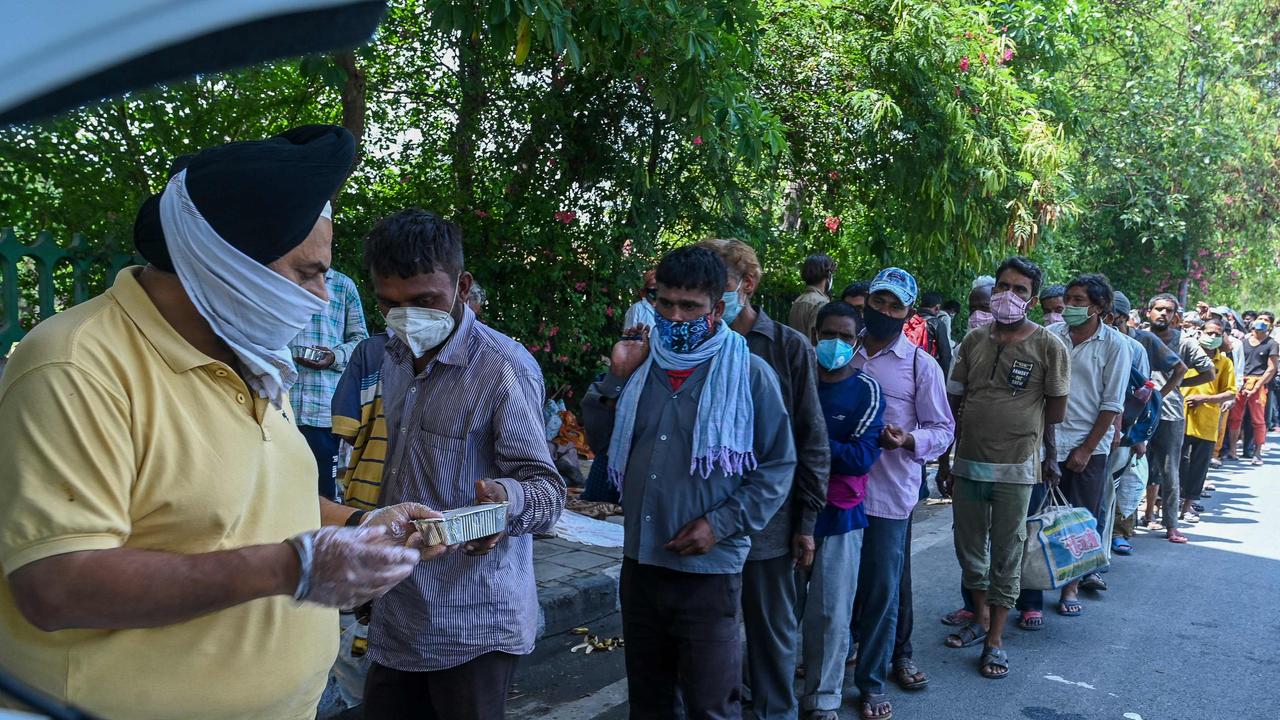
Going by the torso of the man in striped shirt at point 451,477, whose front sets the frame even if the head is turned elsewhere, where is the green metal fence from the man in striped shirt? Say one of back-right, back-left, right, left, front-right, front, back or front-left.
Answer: right

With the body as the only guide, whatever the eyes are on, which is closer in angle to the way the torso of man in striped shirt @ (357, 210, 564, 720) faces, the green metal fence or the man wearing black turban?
the man wearing black turban

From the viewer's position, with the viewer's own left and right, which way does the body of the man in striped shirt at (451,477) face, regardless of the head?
facing the viewer and to the left of the viewer

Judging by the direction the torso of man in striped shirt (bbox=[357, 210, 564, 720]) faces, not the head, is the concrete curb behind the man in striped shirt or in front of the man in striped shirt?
behind

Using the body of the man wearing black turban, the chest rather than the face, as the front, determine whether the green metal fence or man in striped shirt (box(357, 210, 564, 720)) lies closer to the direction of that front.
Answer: the man in striped shirt

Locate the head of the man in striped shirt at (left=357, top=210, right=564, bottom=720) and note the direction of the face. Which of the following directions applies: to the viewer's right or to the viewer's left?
to the viewer's left

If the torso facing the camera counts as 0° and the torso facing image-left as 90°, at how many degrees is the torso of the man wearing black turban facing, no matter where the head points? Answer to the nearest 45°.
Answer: approximately 270°

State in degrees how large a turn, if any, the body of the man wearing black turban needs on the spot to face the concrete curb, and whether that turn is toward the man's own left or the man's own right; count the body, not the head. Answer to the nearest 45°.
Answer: approximately 45° to the man's own left

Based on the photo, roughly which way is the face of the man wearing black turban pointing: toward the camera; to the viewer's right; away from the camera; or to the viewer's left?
to the viewer's right

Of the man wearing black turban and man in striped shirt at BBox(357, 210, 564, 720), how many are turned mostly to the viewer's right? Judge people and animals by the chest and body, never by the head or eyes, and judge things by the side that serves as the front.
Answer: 1
